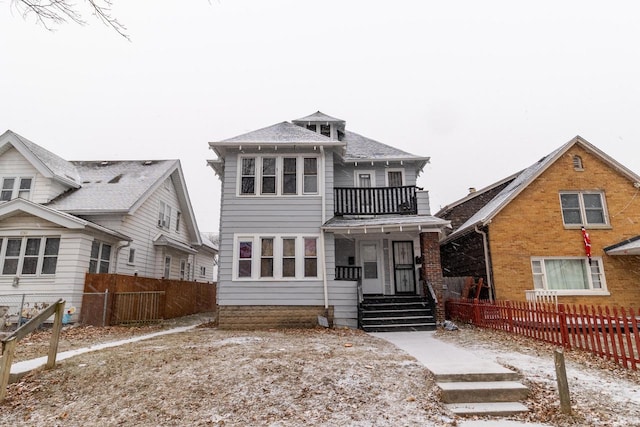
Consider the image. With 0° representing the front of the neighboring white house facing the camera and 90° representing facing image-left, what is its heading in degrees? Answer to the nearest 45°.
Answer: approximately 45°

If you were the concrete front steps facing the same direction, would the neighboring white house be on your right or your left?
on your right

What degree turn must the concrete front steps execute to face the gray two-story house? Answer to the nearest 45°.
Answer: approximately 135° to its right

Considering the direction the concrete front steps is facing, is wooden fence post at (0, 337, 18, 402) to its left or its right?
on its right

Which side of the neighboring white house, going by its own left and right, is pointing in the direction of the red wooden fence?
left

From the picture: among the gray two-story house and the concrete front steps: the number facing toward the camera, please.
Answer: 2

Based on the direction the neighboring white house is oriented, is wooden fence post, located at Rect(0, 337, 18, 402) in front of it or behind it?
in front

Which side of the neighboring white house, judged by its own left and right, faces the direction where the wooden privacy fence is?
left

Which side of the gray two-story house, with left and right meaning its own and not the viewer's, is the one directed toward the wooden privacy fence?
right

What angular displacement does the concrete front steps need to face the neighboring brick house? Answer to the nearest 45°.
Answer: approximately 180°
